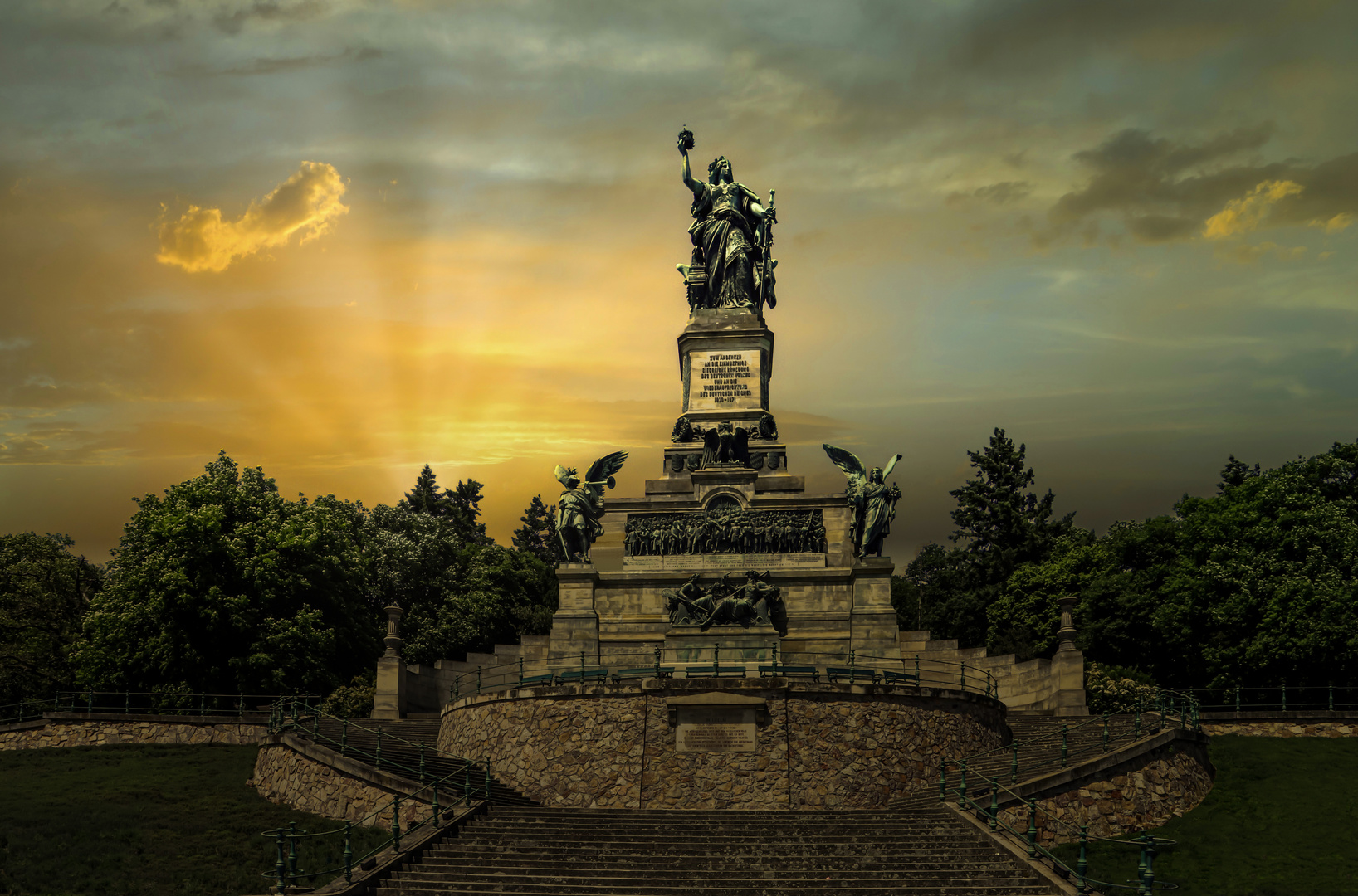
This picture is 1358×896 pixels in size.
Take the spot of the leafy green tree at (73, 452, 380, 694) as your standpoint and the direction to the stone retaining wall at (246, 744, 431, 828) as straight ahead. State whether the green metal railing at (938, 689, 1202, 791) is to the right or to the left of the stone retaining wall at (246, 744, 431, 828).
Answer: left

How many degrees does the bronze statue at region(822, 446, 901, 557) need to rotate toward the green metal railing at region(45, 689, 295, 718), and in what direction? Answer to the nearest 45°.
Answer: approximately 135° to its right

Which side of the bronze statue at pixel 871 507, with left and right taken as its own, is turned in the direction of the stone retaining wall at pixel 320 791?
right

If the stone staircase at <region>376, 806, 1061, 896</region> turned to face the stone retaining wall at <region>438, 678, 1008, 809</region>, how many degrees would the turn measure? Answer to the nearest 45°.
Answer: approximately 180°

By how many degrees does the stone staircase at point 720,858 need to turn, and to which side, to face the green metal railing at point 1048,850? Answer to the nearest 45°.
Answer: approximately 90° to its left

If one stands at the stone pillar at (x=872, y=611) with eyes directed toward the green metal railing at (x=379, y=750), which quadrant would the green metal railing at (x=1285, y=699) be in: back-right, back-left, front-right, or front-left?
back-left

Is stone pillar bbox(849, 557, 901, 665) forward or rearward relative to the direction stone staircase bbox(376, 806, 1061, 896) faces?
rearward

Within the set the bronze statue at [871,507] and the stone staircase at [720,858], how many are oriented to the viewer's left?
0

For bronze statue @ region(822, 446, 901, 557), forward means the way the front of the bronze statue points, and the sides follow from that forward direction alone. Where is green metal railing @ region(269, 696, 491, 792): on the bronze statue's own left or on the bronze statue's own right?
on the bronze statue's own right

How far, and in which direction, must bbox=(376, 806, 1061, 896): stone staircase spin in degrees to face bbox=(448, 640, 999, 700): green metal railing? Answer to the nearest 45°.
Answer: approximately 180°

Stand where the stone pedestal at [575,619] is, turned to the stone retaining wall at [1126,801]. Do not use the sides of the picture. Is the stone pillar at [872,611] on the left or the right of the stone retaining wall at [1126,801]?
left

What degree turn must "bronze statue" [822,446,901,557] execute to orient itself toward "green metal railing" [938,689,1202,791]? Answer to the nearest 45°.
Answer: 0° — it already faces it

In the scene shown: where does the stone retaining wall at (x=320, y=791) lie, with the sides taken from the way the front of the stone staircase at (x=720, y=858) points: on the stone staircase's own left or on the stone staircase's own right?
on the stone staircase's own right

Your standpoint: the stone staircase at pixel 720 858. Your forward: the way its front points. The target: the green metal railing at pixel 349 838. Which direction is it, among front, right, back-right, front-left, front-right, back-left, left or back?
right
